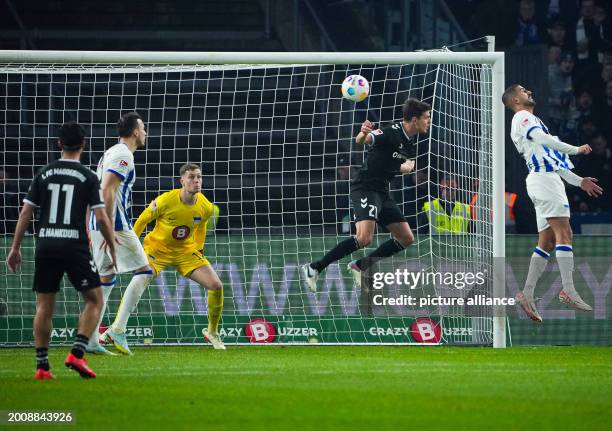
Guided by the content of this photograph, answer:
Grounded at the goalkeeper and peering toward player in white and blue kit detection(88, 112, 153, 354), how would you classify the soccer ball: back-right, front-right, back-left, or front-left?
back-left

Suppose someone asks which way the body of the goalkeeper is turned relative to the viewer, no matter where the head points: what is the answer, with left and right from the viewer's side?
facing the viewer and to the right of the viewer

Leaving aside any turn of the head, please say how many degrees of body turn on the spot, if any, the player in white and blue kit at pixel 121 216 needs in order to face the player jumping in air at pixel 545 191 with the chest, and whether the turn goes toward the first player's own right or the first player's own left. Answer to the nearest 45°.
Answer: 0° — they already face them

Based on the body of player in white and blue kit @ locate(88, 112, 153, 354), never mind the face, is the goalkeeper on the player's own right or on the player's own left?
on the player's own left

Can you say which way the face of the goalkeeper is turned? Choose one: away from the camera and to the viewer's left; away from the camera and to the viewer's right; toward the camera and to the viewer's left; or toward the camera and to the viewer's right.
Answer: toward the camera and to the viewer's right

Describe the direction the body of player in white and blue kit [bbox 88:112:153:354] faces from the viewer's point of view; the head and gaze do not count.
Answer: to the viewer's right

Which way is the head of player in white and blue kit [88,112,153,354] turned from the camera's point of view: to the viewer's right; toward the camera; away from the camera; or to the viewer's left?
to the viewer's right

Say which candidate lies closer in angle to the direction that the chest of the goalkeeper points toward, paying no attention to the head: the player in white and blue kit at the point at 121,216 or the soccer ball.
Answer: the soccer ball

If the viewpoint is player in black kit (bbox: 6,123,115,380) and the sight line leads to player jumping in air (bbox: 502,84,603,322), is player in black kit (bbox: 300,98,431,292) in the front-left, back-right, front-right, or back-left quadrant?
front-left

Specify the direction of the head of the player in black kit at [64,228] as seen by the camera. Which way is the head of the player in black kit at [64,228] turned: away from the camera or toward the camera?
away from the camera

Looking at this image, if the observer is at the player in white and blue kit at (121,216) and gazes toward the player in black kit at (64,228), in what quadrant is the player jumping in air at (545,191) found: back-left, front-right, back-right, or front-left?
back-left
